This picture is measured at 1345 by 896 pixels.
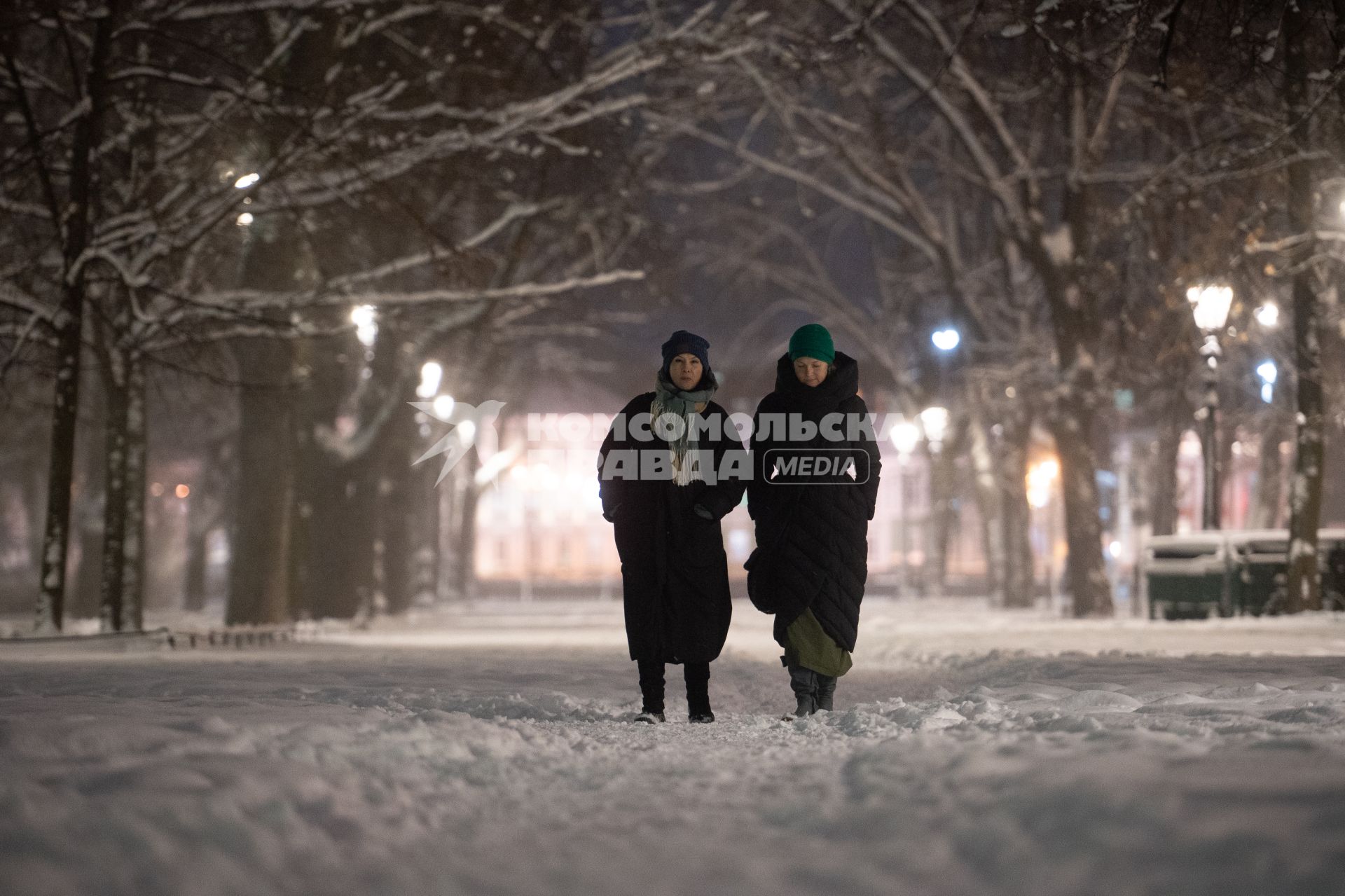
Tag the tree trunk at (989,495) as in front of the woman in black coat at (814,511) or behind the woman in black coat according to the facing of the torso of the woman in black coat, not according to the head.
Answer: behind

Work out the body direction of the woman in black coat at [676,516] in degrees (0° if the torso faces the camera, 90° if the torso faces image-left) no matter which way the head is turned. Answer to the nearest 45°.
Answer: approximately 0°

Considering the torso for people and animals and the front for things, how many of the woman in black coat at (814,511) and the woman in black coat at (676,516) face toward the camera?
2

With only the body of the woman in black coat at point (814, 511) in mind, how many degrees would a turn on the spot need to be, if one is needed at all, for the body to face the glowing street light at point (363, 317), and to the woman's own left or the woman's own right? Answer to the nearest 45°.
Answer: approximately 135° to the woman's own right

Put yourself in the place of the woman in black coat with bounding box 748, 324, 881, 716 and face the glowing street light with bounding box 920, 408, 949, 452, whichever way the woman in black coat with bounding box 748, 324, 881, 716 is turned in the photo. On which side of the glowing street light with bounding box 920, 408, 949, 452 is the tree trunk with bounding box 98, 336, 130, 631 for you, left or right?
left

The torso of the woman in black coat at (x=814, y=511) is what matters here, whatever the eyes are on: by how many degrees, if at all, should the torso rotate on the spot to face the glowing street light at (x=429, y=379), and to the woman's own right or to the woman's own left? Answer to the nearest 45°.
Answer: approximately 180°

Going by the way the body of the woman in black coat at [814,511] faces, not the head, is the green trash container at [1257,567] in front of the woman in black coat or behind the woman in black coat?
behind

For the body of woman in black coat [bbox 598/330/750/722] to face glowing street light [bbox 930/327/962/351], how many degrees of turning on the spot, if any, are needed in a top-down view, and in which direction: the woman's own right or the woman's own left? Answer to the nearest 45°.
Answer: approximately 180°

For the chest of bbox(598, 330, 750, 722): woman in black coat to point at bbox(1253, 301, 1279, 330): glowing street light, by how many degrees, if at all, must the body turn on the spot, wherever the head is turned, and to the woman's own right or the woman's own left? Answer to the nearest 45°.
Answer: approximately 135° to the woman's own left

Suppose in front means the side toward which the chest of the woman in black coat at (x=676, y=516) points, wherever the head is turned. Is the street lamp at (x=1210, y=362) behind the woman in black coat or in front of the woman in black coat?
behind
